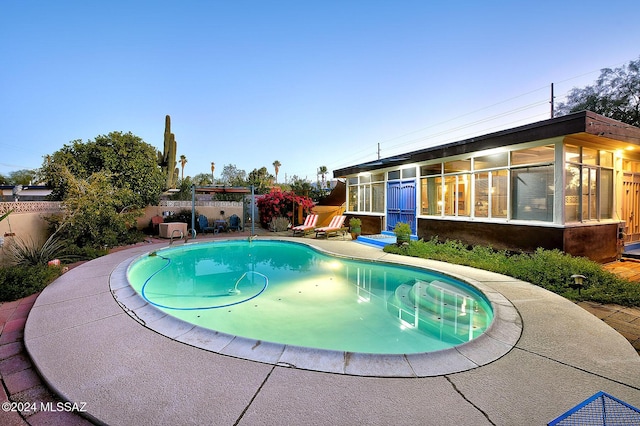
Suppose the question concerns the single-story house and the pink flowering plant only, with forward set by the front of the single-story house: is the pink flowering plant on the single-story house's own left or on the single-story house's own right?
on the single-story house's own right

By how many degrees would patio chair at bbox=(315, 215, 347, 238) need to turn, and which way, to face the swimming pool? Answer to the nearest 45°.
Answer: approximately 45° to its left

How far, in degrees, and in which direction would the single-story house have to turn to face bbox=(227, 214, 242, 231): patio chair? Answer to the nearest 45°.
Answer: approximately 45° to its right

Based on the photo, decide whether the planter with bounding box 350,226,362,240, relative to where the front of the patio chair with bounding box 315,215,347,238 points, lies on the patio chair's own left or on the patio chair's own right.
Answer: on the patio chair's own left

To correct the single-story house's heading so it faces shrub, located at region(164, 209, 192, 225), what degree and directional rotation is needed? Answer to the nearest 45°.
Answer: approximately 45° to its right

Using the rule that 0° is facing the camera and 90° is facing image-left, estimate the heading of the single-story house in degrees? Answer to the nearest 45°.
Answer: approximately 45°

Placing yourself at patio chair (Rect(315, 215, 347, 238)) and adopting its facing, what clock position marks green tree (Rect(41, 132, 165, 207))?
The green tree is roughly at 1 o'clock from the patio chair.
